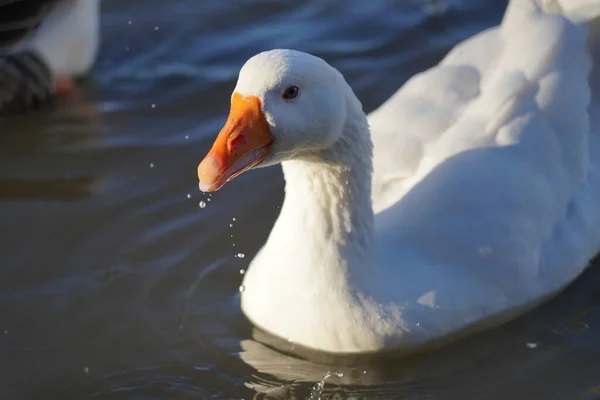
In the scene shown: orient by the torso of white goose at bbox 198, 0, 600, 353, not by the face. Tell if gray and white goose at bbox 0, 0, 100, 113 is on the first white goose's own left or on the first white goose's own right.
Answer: on the first white goose's own right

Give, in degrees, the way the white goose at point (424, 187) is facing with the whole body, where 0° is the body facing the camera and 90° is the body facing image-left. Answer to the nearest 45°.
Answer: approximately 45°
